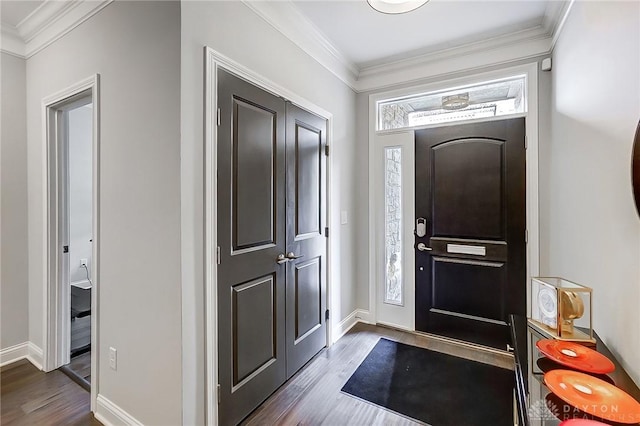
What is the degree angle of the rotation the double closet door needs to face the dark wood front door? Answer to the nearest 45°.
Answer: approximately 45° to its left

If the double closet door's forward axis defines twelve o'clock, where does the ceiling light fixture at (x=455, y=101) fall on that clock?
The ceiling light fixture is roughly at 10 o'clock from the double closet door.

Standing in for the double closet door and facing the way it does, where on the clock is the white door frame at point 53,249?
The white door frame is roughly at 5 o'clock from the double closet door.

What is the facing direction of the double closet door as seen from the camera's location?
facing the viewer and to the right of the viewer

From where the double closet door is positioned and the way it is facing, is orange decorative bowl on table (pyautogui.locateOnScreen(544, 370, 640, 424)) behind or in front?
in front
